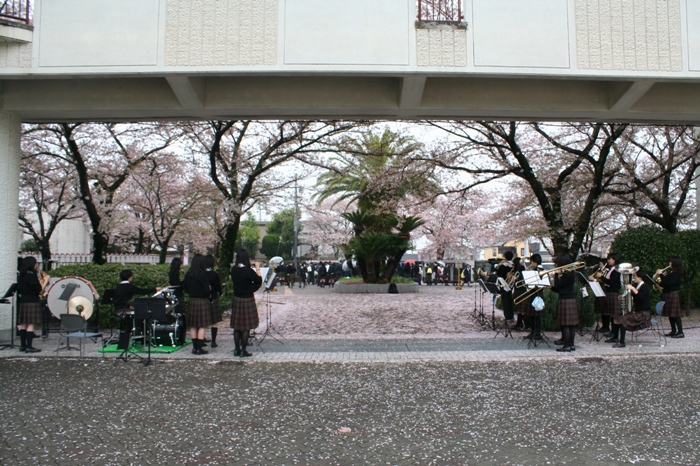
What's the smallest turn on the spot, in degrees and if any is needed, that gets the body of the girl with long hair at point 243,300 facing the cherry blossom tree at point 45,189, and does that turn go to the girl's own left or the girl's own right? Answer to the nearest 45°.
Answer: approximately 90° to the girl's own left

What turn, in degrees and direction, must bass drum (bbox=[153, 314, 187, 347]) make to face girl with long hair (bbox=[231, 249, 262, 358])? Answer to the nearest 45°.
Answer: approximately 45° to its right

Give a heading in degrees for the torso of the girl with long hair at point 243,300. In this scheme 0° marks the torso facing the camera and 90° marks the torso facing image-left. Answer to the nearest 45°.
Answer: approximately 225°

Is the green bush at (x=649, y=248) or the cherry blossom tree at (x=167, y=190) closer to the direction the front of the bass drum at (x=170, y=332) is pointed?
the green bush

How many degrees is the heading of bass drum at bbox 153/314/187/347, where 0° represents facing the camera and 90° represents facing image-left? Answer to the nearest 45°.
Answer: approximately 270°

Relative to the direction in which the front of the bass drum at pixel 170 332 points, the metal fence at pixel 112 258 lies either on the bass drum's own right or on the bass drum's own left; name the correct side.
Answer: on the bass drum's own left

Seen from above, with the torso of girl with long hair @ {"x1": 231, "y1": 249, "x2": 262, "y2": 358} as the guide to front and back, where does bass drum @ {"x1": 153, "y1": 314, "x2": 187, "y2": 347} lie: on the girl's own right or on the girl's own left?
on the girl's own left

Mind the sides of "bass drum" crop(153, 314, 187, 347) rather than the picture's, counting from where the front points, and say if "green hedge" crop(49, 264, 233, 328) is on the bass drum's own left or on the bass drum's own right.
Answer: on the bass drum's own left

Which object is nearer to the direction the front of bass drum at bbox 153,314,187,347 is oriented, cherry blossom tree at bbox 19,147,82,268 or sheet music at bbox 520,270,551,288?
the sheet music

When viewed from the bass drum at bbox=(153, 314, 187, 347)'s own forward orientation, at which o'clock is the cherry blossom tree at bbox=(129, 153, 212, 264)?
The cherry blossom tree is roughly at 9 o'clock from the bass drum.

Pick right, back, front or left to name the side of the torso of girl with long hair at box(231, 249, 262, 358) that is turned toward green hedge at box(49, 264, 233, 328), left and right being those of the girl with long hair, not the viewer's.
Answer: left

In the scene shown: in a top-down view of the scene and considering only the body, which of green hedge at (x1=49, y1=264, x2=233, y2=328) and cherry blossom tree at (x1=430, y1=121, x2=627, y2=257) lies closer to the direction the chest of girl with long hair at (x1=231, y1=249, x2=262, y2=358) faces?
the cherry blossom tree

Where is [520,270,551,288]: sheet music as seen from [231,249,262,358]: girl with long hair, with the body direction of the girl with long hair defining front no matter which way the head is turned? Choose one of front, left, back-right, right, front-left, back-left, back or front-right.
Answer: front-right
